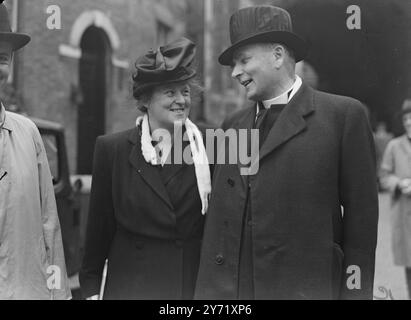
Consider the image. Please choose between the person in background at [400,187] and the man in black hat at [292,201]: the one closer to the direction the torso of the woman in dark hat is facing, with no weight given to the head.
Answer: the man in black hat

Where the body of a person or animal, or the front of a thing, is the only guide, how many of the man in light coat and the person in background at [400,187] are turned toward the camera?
2

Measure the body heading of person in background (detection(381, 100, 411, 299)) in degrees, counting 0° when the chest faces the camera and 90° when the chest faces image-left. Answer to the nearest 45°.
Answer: approximately 0°

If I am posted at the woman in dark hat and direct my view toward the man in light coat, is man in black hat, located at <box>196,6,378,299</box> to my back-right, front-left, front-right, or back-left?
back-left

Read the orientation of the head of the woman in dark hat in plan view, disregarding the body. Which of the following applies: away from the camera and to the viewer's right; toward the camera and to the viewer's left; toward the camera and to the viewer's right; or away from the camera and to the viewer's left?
toward the camera and to the viewer's right

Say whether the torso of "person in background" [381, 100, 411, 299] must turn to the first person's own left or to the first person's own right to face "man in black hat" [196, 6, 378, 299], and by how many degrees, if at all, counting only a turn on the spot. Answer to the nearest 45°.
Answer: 0° — they already face them

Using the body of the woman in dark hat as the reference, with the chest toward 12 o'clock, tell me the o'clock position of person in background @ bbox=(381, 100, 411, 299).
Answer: The person in background is roughly at 9 o'clock from the woman in dark hat.

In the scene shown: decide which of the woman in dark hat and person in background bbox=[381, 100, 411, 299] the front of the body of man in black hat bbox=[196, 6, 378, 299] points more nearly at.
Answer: the woman in dark hat
